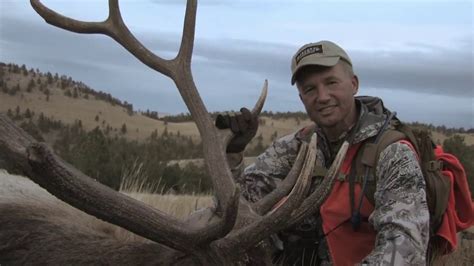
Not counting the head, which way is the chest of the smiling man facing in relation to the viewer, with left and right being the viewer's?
facing the viewer and to the left of the viewer
